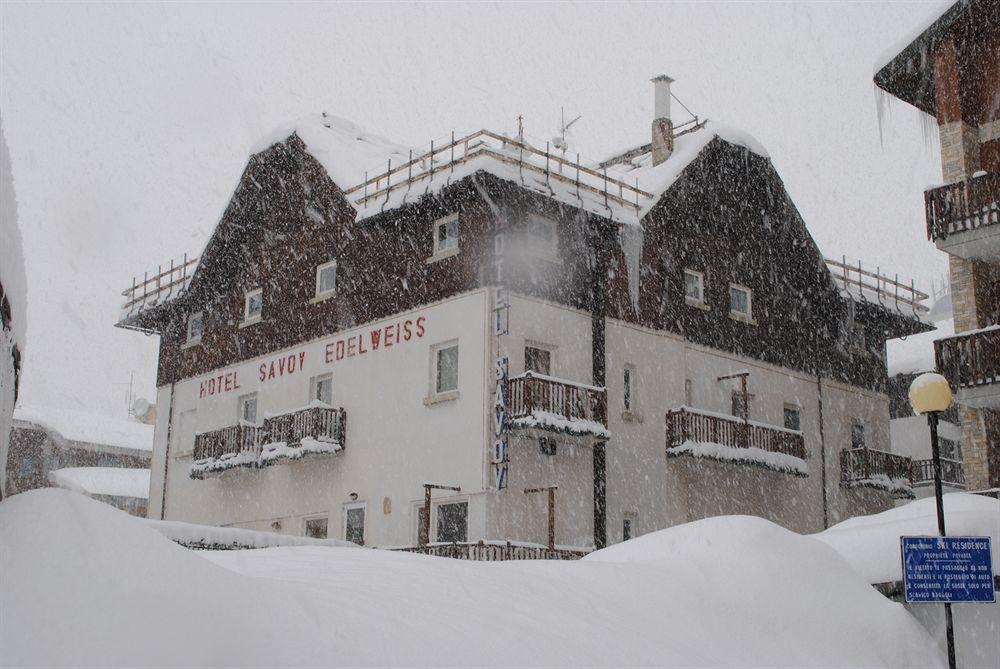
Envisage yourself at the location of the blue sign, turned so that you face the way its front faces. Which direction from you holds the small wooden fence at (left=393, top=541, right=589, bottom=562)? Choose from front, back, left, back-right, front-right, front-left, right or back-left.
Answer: back-right

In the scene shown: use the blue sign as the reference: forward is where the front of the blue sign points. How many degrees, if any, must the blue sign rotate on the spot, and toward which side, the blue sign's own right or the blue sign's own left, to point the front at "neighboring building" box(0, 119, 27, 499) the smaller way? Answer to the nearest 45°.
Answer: approximately 45° to the blue sign's own right

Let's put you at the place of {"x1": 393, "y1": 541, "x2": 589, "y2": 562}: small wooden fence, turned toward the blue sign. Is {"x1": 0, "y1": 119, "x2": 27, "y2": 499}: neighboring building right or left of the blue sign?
right

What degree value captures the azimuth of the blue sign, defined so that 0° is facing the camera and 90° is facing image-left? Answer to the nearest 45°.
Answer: approximately 0°

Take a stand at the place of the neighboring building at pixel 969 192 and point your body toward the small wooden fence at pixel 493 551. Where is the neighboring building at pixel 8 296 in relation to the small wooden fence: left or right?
left

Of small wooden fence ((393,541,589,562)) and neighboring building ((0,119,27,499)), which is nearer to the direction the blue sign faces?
the neighboring building
